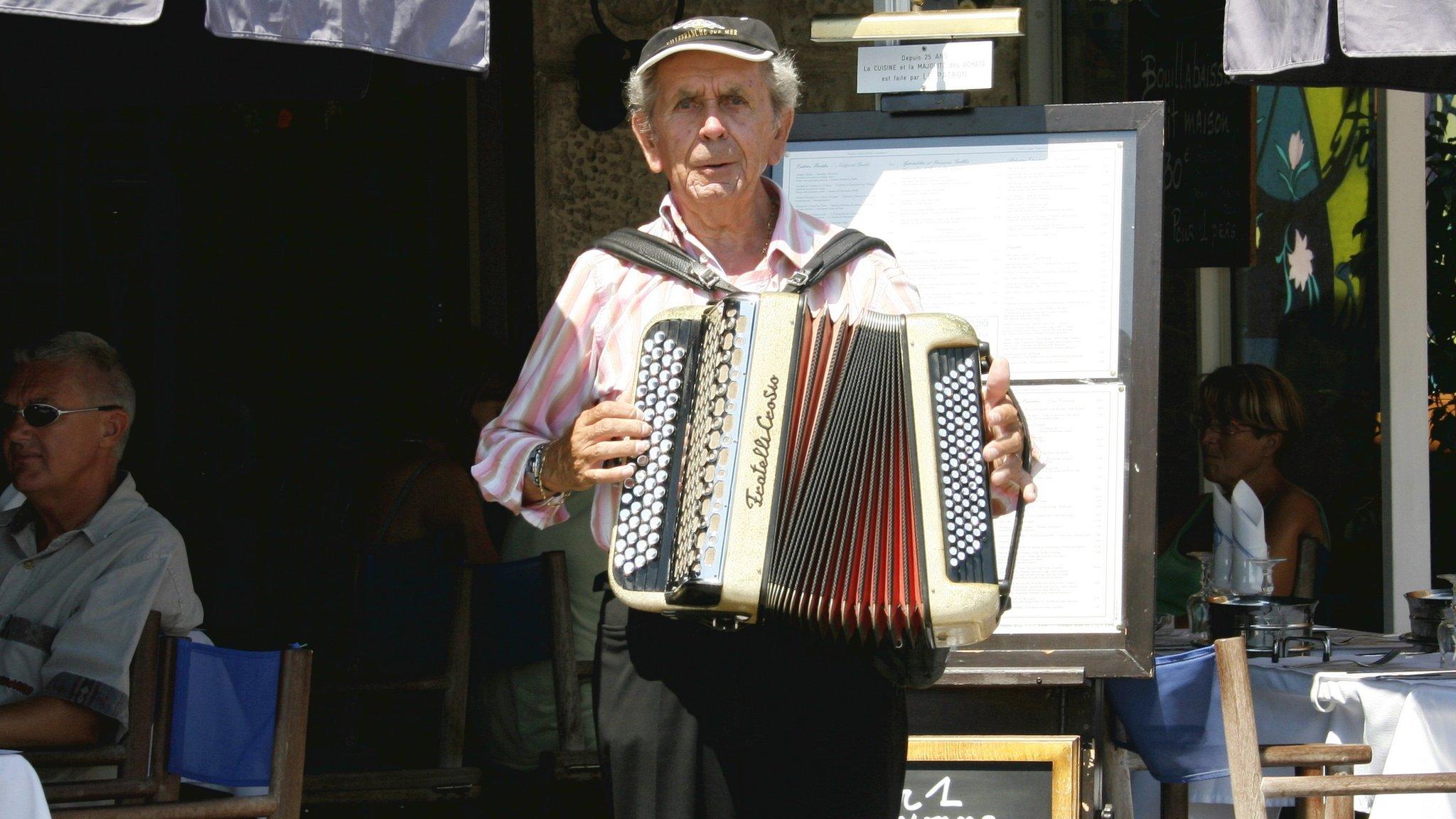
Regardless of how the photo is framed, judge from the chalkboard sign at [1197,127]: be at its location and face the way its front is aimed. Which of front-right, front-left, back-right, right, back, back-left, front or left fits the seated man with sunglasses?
front-right

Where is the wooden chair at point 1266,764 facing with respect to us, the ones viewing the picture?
facing away from the viewer and to the right of the viewer

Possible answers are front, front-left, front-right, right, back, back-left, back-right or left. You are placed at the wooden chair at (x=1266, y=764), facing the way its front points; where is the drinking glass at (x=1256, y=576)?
front-left

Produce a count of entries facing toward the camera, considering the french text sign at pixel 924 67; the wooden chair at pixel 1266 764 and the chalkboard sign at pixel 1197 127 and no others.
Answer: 2

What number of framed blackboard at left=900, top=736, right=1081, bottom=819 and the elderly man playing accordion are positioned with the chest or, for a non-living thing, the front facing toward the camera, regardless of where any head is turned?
2

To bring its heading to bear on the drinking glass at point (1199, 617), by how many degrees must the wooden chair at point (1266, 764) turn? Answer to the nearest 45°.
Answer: approximately 45° to its left

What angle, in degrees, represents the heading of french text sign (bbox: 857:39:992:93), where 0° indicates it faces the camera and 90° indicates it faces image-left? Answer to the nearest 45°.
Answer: approximately 0°
